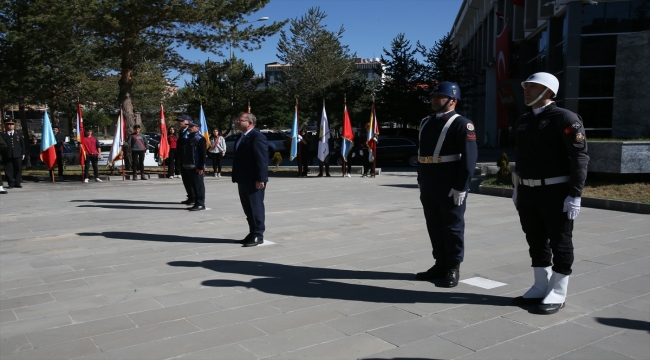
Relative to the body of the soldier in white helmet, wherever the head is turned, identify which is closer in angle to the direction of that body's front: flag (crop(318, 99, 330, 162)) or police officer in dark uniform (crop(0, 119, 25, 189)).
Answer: the police officer in dark uniform

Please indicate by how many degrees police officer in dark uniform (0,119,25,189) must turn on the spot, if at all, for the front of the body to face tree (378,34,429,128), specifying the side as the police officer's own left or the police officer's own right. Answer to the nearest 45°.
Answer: approximately 135° to the police officer's own left

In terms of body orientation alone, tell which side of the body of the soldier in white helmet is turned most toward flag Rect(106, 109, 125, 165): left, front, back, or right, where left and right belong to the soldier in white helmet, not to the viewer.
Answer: right

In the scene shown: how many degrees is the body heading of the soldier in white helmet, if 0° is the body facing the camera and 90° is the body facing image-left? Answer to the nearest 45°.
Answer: approximately 45°
